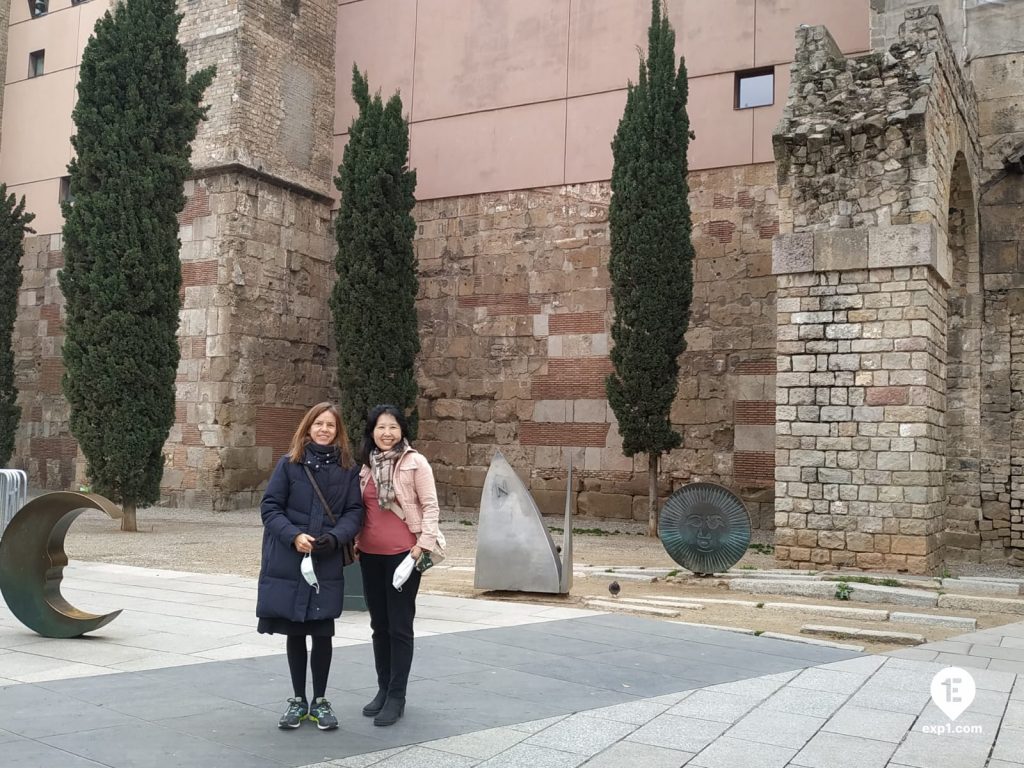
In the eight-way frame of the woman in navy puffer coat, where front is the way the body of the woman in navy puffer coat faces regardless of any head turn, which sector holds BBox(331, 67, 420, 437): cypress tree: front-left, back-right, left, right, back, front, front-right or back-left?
back

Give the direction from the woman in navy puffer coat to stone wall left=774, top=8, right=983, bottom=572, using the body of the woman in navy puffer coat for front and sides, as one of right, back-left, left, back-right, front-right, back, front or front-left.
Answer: back-left

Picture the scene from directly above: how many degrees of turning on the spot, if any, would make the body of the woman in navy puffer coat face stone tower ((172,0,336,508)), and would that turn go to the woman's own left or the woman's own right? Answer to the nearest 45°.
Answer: approximately 180°

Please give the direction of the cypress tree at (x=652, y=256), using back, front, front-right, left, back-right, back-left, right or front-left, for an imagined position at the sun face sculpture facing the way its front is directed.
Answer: back

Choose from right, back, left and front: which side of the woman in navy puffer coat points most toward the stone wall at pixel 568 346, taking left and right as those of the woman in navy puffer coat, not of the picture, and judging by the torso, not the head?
back

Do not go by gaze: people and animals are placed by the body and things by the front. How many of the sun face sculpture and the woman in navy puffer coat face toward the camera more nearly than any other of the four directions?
2

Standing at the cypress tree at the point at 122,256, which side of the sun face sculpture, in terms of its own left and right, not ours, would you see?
right

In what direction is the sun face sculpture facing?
toward the camera

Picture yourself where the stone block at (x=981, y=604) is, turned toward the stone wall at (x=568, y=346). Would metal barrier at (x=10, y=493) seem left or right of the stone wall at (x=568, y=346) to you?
left

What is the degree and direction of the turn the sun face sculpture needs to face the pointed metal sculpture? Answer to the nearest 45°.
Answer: approximately 45° to its right

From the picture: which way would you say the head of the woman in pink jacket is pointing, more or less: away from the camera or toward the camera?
toward the camera
